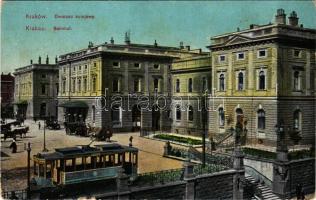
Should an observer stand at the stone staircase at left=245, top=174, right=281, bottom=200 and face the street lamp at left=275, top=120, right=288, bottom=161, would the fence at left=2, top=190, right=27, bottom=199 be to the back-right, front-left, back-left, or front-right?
back-left

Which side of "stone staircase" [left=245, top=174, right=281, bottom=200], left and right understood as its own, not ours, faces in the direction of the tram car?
right

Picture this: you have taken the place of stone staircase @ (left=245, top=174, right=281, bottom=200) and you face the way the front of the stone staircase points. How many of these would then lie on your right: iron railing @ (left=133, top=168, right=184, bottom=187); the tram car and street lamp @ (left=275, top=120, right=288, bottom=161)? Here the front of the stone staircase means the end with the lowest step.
2

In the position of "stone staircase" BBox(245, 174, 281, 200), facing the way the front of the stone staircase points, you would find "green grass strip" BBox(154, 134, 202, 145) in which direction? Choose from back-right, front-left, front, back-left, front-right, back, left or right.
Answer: back

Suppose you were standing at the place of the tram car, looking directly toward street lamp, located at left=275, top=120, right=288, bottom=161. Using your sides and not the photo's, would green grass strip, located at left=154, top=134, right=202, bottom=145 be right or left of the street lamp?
left

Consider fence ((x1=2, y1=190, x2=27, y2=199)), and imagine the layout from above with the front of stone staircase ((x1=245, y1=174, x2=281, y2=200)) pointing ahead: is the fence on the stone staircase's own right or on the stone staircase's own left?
on the stone staircase's own right

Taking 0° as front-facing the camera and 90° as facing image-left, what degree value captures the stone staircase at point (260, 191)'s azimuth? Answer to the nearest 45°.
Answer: approximately 315°

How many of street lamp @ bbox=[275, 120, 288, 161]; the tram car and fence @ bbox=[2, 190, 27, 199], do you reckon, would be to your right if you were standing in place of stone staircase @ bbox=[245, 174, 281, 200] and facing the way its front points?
2

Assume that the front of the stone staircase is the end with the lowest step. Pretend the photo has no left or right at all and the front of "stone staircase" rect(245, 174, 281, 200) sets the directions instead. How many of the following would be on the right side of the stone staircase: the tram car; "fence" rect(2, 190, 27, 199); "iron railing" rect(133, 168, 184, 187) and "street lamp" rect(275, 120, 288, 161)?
3

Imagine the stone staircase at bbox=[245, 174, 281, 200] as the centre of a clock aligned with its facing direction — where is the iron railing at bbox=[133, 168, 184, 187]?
The iron railing is roughly at 3 o'clock from the stone staircase.
